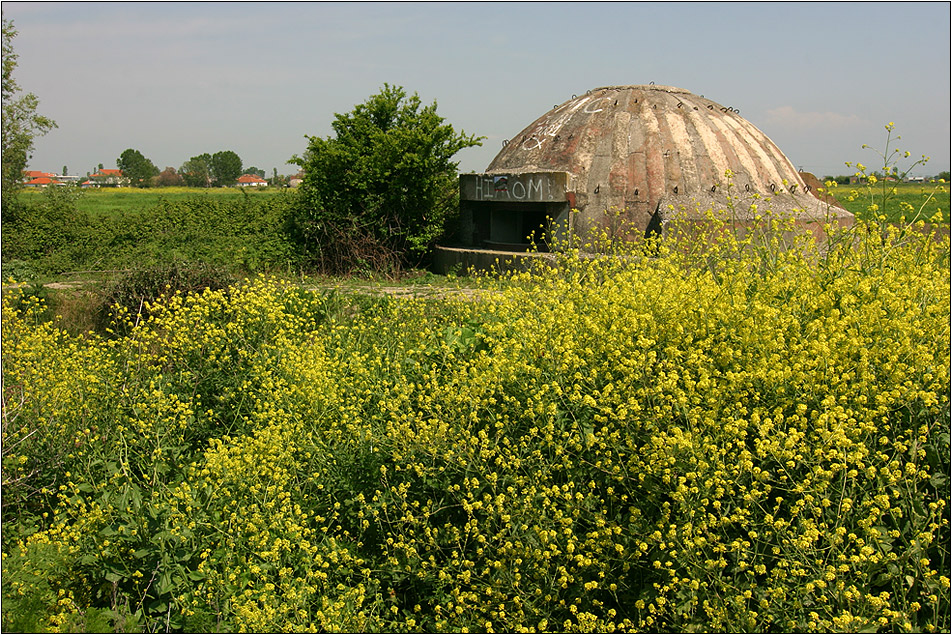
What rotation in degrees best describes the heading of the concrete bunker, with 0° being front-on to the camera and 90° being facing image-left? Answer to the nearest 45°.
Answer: approximately 45°

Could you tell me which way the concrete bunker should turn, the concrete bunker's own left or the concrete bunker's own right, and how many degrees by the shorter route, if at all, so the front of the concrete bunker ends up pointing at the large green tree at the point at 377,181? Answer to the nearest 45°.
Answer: approximately 45° to the concrete bunker's own right
